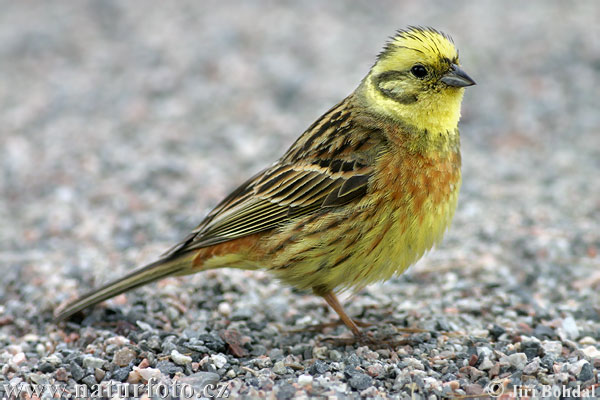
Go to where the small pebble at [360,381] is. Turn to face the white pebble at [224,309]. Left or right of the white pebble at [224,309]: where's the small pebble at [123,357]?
left

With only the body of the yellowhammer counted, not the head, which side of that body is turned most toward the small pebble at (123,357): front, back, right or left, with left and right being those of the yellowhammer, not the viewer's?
back

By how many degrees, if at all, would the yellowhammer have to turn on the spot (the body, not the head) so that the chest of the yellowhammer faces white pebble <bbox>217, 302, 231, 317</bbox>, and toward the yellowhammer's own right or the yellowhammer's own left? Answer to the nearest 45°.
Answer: approximately 135° to the yellowhammer's own left

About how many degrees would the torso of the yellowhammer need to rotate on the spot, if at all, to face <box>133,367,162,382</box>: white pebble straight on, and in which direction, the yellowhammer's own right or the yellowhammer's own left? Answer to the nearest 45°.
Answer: approximately 180°

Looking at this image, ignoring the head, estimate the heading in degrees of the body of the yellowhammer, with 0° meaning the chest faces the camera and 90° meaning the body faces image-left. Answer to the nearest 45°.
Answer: approximately 270°
